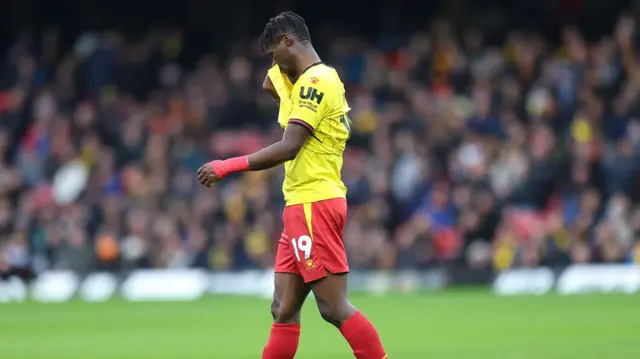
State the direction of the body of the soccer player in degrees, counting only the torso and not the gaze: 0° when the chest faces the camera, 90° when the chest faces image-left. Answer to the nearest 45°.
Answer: approximately 90°
